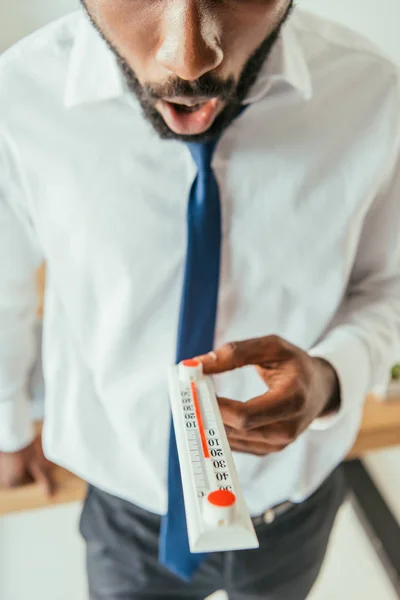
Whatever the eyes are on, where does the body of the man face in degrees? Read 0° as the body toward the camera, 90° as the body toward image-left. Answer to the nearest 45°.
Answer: approximately 0°
